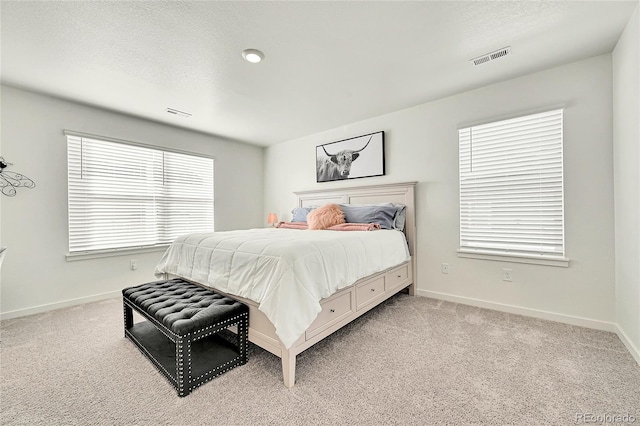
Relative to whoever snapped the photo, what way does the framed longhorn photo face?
facing the viewer and to the left of the viewer

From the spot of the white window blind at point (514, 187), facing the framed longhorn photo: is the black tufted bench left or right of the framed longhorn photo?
left

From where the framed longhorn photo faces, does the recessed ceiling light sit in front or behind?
in front

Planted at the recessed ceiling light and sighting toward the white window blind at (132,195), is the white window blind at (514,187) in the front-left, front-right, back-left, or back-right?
back-right

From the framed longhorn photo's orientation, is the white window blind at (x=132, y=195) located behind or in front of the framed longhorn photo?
in front

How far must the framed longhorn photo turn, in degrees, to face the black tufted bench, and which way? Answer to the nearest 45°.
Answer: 0° — it already faces it

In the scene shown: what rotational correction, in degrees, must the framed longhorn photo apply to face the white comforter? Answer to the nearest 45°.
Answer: approximately 45° to its left

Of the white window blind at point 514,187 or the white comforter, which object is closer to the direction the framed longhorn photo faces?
the white comforter
